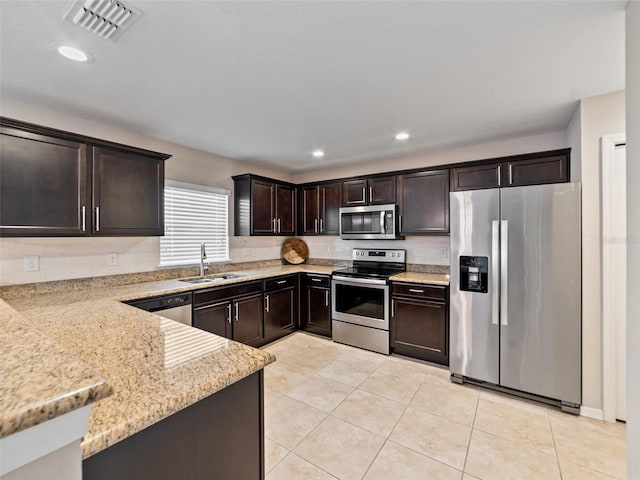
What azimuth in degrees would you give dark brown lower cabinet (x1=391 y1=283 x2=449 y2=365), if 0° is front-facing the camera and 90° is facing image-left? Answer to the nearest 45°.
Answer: approximately 45°

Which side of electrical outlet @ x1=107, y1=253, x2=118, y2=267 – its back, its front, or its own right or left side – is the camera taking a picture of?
front

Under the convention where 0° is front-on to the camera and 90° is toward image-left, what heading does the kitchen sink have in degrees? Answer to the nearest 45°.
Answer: approximately 315°

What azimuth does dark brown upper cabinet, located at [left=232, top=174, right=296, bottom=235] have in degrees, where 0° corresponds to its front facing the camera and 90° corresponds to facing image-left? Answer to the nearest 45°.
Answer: approximately 315°

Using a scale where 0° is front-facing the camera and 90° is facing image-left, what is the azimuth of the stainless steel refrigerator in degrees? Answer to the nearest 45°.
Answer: approximately 45°

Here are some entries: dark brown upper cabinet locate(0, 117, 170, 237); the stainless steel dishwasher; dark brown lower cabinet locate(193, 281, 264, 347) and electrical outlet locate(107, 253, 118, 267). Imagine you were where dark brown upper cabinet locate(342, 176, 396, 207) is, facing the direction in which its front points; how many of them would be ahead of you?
4

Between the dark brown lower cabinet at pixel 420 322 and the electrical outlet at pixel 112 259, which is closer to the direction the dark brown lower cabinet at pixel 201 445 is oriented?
the dark brown lower cabinet

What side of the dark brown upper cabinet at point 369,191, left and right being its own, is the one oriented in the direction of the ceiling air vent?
front
